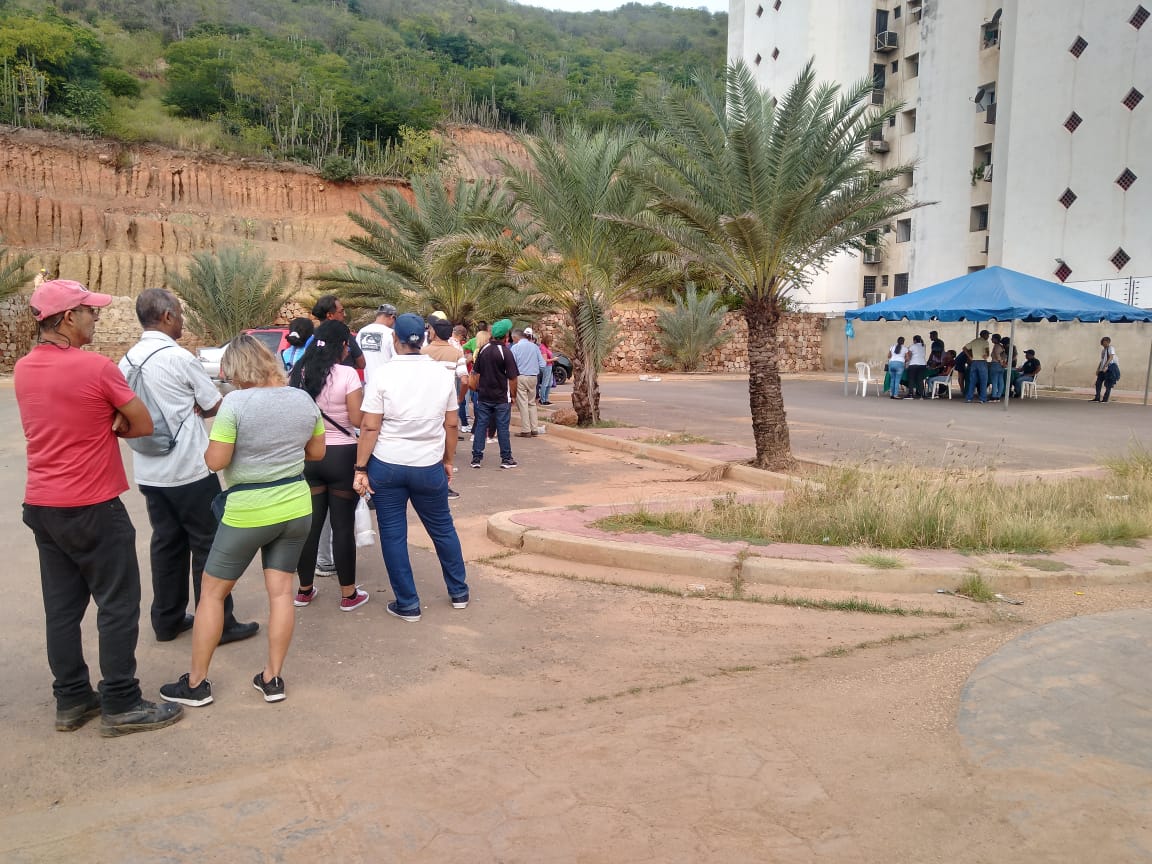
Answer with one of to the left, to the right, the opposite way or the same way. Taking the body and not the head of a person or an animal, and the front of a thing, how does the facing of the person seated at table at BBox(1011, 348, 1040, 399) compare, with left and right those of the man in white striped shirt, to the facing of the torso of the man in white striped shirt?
to the left

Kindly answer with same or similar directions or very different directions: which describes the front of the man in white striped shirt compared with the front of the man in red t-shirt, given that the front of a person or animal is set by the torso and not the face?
same or similar directions

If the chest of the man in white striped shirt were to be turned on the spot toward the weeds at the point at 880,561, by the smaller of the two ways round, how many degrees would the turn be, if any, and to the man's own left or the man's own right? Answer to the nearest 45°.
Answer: approximately 45° to the man's own right

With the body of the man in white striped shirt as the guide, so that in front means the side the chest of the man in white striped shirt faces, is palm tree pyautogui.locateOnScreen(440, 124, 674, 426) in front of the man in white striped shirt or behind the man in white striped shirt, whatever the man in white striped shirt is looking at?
in front

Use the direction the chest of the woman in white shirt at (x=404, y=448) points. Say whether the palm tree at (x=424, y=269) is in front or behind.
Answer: in front

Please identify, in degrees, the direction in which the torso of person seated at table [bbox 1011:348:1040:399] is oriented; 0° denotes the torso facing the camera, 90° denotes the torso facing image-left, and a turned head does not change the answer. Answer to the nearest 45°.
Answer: approximately 90°

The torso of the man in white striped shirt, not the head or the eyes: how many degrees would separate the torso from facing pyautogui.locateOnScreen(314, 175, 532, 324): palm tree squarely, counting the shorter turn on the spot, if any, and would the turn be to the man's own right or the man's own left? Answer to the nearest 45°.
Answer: approximately 45° to the man's own left

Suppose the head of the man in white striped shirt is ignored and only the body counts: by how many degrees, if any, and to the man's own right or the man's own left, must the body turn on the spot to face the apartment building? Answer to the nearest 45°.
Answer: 0° — they already face it

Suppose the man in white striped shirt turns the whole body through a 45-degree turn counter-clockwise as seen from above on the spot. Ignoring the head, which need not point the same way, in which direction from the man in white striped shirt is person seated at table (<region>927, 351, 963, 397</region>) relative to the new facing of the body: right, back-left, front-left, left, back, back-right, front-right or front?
front-right

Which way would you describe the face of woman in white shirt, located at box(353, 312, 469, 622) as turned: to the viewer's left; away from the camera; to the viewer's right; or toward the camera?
away from the camera

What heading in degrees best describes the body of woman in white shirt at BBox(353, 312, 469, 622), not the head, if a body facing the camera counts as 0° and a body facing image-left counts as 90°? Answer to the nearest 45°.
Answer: approximately 180°

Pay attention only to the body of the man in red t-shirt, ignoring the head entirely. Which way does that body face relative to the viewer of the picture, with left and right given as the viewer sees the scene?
facing away from the viewer and to the right of the viewer

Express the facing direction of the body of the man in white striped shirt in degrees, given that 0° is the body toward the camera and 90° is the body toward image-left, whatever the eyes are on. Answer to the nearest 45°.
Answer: approximately 225°

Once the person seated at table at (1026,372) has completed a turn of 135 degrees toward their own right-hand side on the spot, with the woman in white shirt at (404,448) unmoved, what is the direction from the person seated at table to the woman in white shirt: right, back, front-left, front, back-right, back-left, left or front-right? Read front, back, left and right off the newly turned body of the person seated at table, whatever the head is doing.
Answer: back-right

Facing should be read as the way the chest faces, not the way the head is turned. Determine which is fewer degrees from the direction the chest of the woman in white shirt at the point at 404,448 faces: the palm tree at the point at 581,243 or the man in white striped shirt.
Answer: the palm tree

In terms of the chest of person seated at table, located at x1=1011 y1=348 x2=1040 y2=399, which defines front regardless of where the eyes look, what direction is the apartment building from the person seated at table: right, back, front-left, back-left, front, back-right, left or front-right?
right

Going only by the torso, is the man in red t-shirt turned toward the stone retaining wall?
yes

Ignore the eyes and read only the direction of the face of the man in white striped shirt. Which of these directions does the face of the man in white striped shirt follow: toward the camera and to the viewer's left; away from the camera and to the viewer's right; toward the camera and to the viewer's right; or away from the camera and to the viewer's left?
away from the camera and to the viewer's right
